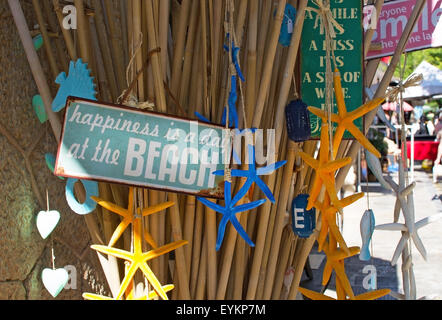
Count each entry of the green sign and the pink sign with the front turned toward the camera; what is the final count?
2

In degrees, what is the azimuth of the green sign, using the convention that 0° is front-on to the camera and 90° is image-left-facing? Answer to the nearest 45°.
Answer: approximately 0°

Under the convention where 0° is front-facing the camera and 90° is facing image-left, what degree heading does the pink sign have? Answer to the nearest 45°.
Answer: approximately 0°

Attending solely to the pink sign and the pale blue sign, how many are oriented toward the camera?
2

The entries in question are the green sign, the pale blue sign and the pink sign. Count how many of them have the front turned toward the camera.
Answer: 3

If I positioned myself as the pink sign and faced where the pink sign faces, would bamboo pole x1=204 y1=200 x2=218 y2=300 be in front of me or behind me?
in front
